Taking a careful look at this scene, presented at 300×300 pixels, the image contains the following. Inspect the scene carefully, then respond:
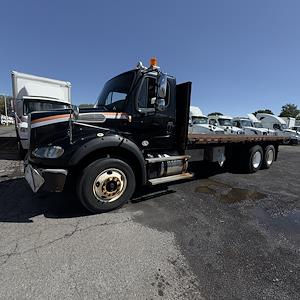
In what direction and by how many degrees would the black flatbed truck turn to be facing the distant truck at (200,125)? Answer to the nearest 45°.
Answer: approximately 135° to its right

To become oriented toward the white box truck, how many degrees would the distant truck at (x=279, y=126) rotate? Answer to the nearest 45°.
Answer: approximately 90° to its right

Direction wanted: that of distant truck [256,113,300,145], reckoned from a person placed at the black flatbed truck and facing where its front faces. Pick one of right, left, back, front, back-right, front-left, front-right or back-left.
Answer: back

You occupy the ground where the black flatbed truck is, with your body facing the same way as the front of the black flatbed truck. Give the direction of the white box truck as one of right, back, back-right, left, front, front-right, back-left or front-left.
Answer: right

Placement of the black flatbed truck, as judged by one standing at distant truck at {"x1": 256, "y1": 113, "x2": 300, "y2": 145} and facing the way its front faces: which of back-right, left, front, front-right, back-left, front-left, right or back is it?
front-right

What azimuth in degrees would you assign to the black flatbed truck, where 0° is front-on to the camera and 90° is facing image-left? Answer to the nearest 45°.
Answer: approximately 45°

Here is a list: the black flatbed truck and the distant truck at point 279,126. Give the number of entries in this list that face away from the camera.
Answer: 0

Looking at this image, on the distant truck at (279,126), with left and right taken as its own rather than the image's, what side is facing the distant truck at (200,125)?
right
